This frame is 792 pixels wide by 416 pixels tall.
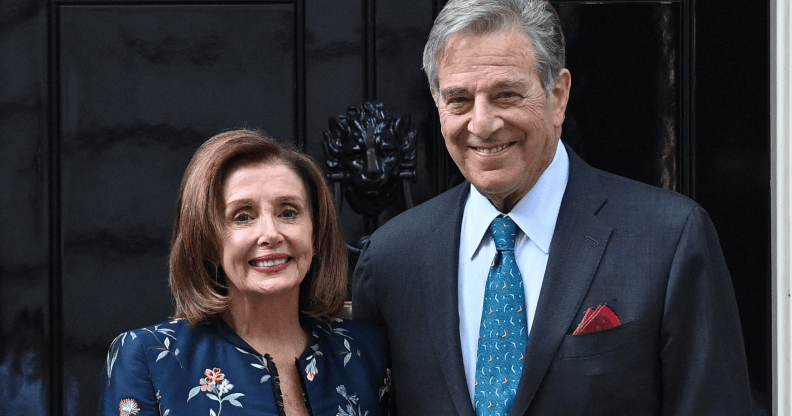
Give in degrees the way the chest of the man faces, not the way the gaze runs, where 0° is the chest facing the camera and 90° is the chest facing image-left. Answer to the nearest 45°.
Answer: approximately 45°

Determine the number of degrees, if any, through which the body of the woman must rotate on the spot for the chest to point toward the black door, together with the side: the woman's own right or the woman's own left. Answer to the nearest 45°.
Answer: approximately 135° to the woman's own left

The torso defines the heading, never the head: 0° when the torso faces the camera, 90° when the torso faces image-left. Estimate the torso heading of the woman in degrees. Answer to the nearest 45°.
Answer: approximately 315°
